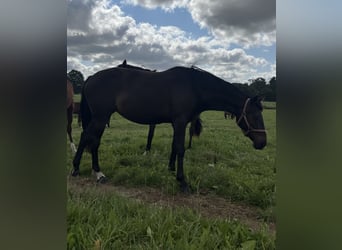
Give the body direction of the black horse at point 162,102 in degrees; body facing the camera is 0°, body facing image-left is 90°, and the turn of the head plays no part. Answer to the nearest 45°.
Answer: approximately 270°
